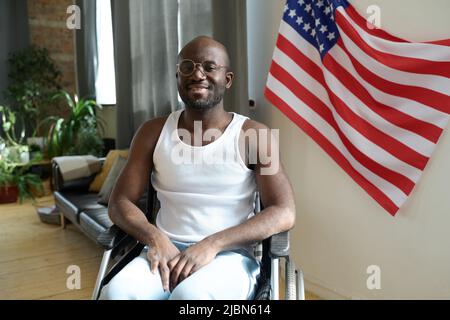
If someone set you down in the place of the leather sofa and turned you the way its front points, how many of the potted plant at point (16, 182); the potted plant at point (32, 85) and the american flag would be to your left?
1

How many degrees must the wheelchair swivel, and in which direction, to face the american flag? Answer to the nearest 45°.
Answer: approximately 135° to its left

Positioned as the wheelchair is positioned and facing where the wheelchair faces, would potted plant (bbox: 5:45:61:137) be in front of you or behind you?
behind

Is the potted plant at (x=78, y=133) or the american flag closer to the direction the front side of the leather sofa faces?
the american flag

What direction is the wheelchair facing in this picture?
toward the camera

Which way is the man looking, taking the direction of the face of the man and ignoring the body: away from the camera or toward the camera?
toward the camera
